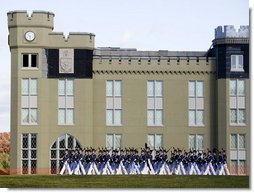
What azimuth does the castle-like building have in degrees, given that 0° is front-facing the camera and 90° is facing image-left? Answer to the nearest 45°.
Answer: approximately 0°

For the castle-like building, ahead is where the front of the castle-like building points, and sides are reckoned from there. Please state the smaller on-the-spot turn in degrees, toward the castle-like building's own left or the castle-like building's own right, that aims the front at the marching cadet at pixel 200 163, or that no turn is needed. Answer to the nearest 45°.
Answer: approximately 90° to the castle-like building's own left

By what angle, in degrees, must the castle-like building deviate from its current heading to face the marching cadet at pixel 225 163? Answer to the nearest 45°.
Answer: approximately 90° to its left

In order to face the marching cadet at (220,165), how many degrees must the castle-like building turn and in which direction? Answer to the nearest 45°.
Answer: approximately 90° to its left
